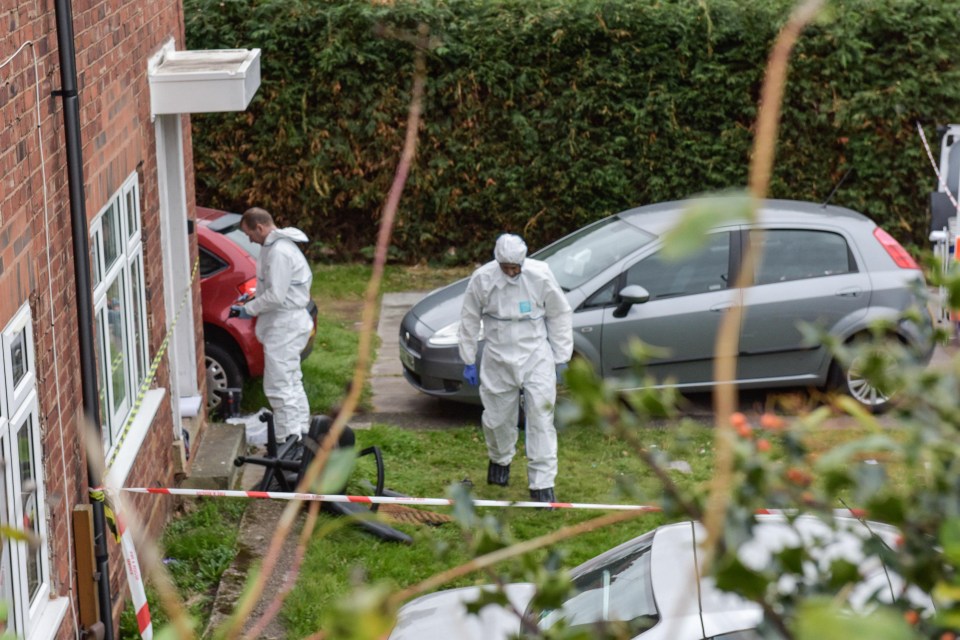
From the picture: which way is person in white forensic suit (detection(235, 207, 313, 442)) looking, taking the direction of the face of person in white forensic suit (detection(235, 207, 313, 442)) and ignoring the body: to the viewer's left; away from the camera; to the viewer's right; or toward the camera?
to the viewer's left

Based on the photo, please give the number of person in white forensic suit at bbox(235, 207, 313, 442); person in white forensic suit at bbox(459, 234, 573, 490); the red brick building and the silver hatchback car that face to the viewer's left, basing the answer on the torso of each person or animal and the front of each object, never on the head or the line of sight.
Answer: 2

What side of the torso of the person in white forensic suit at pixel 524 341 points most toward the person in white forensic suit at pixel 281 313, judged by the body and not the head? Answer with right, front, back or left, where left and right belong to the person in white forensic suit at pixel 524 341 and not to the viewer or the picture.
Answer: right

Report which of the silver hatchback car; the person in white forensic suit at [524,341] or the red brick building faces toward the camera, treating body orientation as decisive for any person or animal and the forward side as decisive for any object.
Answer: the person in white forensic suit

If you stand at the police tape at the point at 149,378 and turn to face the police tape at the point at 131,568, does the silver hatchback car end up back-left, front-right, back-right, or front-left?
back-left

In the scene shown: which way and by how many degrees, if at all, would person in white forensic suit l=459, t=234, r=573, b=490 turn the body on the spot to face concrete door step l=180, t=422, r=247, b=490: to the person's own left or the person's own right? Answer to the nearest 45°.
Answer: approximately 90° to the person's own right

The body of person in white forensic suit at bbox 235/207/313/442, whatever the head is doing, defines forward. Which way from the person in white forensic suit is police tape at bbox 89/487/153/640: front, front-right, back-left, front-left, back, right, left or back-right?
left

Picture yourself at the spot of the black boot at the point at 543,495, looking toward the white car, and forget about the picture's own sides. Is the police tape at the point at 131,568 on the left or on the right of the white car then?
right

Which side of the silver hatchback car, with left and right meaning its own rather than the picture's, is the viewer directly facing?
left

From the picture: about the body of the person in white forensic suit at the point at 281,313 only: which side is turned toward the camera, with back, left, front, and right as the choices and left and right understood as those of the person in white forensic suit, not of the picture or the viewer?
left

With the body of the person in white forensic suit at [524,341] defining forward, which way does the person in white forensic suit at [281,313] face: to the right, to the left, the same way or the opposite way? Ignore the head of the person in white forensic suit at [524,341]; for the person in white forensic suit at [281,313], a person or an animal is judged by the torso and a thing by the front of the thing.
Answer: to the right

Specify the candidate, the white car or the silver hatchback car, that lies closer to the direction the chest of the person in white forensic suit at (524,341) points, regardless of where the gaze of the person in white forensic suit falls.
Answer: the white car

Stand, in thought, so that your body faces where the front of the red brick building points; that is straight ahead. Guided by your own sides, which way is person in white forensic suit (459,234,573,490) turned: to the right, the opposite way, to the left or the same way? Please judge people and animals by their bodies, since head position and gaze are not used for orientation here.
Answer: to the right

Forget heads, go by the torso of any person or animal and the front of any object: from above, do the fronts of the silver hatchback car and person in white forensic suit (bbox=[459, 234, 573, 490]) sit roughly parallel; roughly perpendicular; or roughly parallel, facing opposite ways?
roughly perpendicular

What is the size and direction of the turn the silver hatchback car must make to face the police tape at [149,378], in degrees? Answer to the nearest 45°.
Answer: approximately 45° to its left

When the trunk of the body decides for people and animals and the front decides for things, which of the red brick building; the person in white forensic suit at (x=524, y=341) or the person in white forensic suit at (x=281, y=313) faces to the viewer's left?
the person in white forensic suit at (x=281, y=313)
